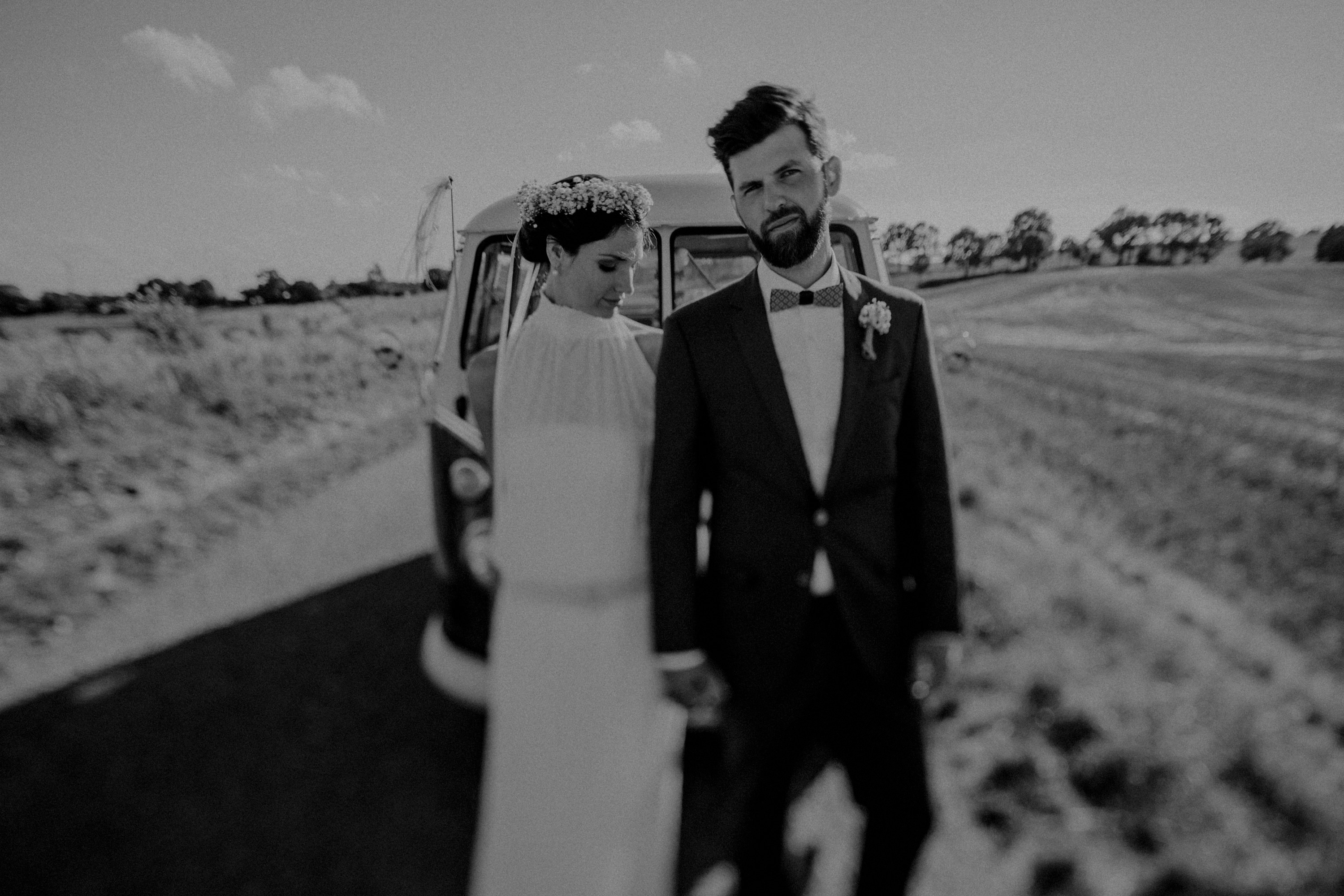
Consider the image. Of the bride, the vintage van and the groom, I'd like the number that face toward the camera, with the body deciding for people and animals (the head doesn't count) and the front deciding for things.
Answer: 3

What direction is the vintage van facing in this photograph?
toward the camera

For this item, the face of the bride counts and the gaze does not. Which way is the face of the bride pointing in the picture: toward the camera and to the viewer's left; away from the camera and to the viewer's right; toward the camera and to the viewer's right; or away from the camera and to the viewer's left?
toward the camera and to the viewer's right

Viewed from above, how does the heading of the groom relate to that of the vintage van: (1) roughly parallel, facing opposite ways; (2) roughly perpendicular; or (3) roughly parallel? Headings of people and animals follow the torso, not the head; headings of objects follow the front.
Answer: roughly parallel

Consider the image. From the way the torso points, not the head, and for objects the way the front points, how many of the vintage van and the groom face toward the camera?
2

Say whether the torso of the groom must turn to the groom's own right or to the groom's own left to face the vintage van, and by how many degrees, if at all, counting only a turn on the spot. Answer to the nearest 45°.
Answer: approximately 135° to the groom's own right

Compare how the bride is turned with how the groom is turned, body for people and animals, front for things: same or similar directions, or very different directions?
same or similar directions

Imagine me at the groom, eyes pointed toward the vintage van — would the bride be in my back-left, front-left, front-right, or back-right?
front-left

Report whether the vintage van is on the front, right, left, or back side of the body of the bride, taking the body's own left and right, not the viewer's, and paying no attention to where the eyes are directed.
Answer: back

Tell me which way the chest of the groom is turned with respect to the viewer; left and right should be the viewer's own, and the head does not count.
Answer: facing the viewer
